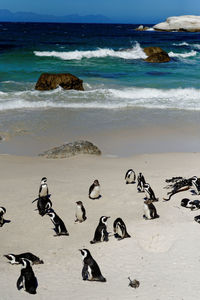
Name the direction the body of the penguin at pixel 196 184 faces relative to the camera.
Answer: to the viewer's left

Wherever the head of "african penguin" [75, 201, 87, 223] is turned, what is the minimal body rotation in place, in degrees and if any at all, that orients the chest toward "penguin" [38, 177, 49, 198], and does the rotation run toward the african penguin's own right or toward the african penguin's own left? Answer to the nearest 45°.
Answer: approximately 90° to the african penguin's own right

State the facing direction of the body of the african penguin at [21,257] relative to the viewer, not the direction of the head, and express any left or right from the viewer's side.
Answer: facing to the left of the viewer

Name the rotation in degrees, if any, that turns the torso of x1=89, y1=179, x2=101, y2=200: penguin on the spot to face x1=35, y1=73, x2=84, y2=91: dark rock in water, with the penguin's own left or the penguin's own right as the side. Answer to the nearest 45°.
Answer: approximately 135° to the penguin's own left

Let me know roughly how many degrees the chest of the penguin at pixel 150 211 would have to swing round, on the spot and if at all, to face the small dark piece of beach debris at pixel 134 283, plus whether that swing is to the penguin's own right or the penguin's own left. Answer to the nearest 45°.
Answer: approximately 45° to the penguin's own left

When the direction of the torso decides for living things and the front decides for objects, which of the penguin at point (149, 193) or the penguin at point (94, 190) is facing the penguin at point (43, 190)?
the penguin at point (149, 193)

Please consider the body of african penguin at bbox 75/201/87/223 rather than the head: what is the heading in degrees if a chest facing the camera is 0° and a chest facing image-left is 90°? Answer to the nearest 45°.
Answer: approximately 45°
